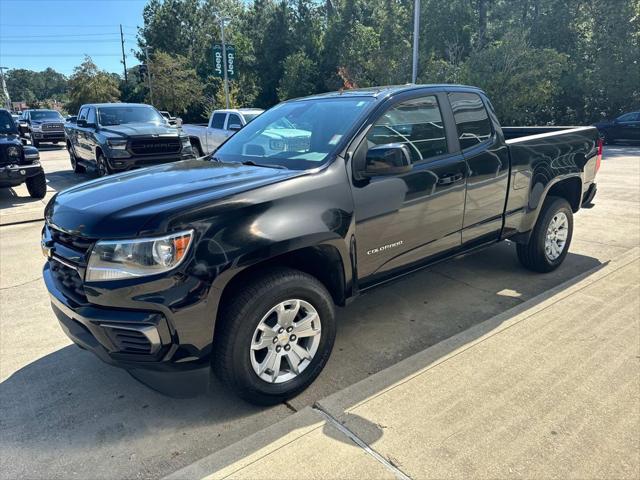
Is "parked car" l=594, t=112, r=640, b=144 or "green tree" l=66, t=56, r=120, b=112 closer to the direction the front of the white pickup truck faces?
the parked car

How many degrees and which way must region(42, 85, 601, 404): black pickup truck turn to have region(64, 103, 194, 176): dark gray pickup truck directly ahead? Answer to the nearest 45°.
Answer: approximately 90° to its right

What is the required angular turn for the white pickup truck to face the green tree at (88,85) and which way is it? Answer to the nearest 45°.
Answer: approximately 135° to its left

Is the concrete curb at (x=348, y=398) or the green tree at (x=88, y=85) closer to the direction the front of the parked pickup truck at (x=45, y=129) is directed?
the concrete curb

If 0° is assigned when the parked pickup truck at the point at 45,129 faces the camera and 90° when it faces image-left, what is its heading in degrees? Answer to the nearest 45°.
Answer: approximately 315°

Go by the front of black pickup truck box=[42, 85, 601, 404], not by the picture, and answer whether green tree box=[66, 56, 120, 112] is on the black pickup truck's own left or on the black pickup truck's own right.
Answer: on the black pickup truck's own right
